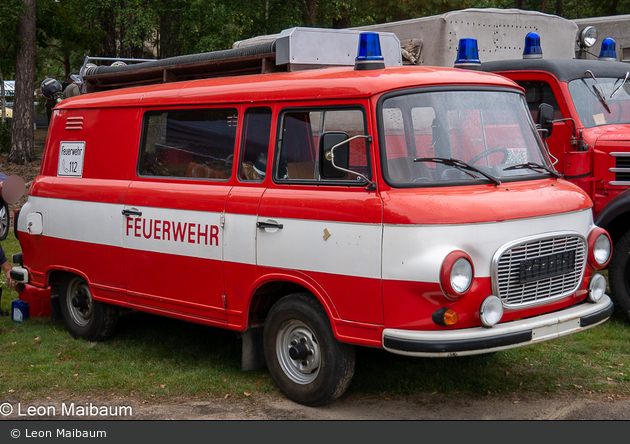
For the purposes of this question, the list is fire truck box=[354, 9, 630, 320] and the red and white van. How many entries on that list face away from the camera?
0

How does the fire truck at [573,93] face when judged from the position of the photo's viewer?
facing the viewer and to the right of the viewer

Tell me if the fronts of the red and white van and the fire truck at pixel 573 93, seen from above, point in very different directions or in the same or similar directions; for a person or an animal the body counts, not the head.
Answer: same or similar directions

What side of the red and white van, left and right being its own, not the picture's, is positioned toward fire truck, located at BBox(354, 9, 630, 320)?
left

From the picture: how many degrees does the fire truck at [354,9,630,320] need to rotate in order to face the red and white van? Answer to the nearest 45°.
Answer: approximately 90° to its right
